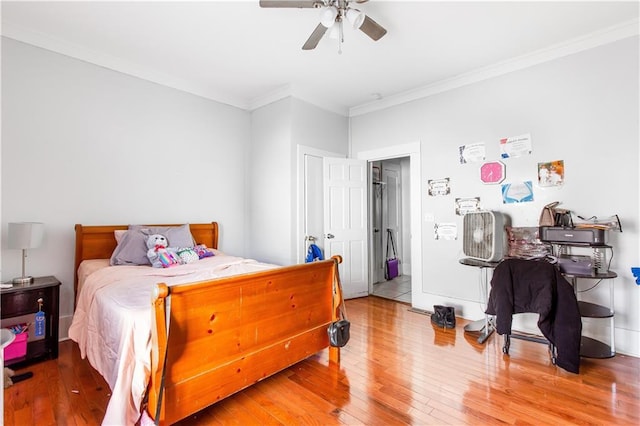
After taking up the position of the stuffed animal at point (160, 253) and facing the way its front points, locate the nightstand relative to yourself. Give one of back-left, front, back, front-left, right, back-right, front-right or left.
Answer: back-right

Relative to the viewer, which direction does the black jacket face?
away from the camera

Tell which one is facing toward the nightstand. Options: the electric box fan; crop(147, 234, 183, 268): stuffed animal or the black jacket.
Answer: the electric box fan

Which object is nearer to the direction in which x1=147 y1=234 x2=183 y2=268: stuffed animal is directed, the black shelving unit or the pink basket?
the black shelving unit
